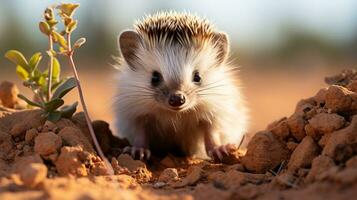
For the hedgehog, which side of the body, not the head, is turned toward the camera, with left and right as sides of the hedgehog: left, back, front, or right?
front

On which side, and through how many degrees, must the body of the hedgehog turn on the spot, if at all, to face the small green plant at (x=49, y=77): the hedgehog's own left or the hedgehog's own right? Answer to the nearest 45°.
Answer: approximately 45° to the hedgehog's own right
